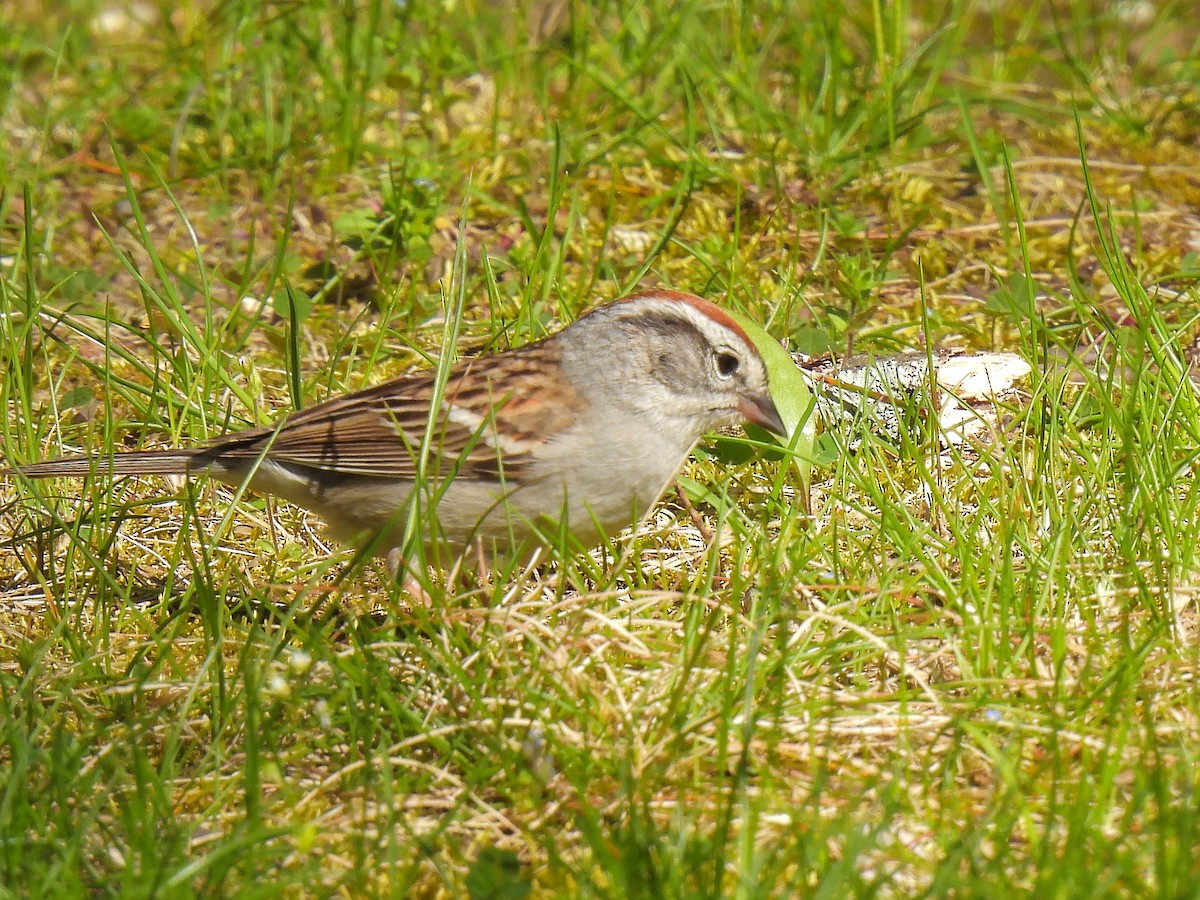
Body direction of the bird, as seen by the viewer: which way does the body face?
to the viewer's right
